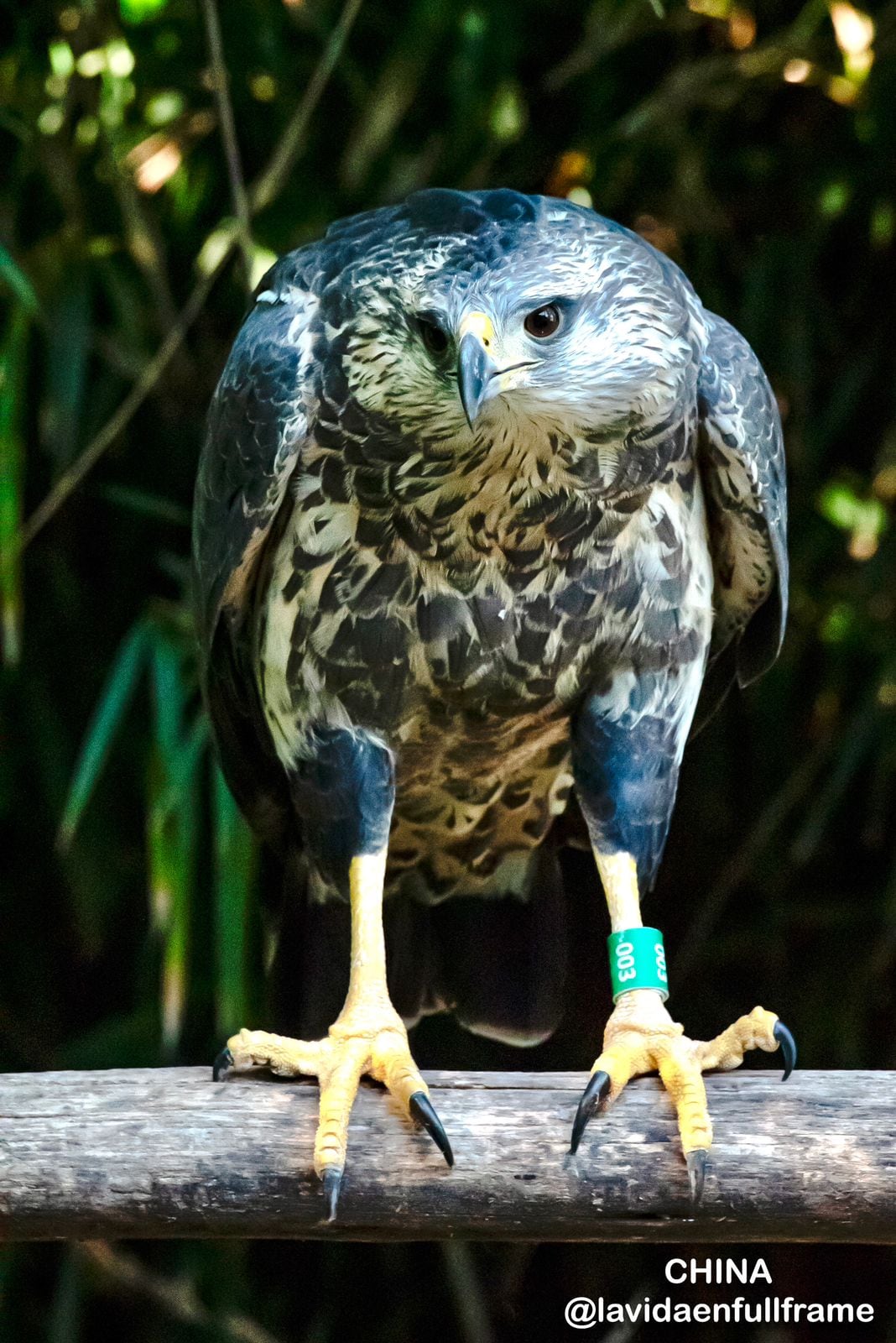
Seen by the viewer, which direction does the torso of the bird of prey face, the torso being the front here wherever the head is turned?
toward the camera

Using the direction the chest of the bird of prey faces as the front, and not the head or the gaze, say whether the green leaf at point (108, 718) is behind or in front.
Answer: behind

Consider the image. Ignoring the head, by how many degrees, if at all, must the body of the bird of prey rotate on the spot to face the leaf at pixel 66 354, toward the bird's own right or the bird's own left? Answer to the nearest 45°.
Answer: approximately 135° to the bird's own right

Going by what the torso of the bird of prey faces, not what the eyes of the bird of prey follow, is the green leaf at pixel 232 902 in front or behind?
behind

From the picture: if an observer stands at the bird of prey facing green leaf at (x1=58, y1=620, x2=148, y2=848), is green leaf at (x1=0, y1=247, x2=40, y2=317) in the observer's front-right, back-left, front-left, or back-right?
front-left

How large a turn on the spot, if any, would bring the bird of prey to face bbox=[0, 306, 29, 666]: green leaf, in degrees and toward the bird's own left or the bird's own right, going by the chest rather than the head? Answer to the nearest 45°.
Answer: approximately 135° to the bird's own right

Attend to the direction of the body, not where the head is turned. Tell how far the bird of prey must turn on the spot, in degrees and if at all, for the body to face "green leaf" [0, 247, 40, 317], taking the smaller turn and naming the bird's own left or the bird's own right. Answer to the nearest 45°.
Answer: approximately 135° to the bird's own right
